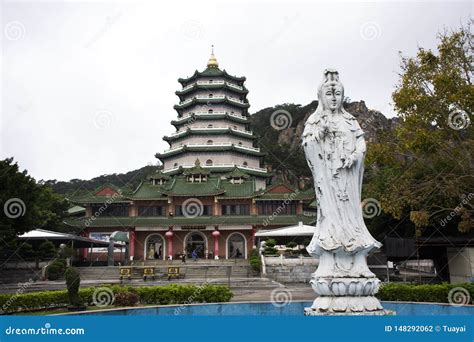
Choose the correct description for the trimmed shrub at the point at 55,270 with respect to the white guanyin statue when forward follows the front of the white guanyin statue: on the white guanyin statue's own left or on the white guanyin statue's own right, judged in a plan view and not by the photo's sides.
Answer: on the white guanyin statue's own right

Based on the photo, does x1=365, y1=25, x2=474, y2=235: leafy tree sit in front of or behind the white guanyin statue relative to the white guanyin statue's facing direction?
behind

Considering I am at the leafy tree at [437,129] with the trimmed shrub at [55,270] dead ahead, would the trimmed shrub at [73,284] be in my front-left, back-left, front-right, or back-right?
front-left

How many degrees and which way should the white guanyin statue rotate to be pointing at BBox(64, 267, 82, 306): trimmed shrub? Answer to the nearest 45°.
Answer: approximately 135° to its right

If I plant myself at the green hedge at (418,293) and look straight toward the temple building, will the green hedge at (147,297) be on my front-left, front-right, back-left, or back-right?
front-left

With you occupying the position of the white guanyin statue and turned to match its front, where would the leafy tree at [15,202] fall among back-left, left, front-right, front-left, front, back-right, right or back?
back-right

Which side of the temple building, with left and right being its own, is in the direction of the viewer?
front

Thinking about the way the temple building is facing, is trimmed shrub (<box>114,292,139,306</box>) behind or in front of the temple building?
in front

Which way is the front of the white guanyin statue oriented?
toward the camera

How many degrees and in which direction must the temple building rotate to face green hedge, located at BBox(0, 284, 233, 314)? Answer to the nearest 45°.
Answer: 0° — it already faces it

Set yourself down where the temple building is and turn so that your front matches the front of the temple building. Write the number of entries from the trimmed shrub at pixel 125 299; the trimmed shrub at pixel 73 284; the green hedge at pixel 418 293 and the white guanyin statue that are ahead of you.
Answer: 4

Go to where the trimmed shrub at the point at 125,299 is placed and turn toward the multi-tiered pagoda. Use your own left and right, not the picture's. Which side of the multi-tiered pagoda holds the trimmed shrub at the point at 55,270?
left

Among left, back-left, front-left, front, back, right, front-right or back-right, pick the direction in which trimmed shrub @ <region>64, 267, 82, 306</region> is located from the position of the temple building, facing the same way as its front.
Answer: front

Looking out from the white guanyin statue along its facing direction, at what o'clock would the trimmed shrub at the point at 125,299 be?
The trimmed shrub is roughly at 4 o'clock from the white guanyin statue.
